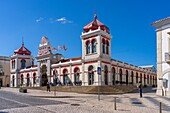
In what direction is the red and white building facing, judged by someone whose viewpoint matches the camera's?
facing the viewer and to the left of the viewer

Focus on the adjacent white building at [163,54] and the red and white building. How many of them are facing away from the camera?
0

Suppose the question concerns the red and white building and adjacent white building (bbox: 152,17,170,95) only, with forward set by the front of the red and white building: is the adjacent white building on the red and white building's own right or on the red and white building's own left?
on the red and white building's own left
